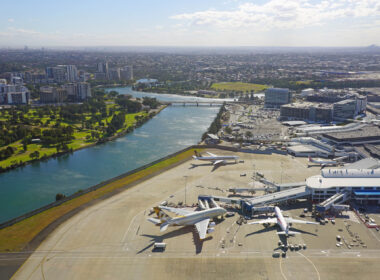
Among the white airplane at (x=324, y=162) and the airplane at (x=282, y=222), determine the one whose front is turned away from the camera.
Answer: the airplane

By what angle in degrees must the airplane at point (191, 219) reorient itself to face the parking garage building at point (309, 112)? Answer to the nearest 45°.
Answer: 0° — it already faces it

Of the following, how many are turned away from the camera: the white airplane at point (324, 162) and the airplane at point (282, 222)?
1

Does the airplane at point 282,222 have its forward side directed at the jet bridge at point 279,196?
yes

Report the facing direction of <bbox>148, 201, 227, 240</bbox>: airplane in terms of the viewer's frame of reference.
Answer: facing away from the viewer and to the right of the viewer

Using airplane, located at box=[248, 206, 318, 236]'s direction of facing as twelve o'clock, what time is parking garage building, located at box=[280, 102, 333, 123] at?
The parking garage building is roughly at 12 o'clock from the airplane.

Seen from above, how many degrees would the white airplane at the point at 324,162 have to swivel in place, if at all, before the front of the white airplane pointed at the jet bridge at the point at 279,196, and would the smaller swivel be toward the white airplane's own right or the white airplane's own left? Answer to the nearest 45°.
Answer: approximately 90° to the white airplane's own right

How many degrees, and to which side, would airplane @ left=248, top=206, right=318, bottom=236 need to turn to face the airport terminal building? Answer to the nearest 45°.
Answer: approximately 45° to its right

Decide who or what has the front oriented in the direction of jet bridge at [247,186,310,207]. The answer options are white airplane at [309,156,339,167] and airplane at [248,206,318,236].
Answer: the airplane

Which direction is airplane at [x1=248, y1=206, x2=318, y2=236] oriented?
away from the camera

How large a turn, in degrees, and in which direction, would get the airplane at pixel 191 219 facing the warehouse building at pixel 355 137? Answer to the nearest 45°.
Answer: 0° — it already faces it
